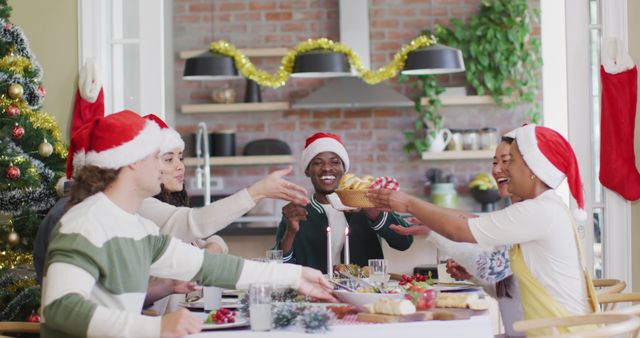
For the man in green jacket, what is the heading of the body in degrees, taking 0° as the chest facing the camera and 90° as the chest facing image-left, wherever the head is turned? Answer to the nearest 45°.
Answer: approximately 0°

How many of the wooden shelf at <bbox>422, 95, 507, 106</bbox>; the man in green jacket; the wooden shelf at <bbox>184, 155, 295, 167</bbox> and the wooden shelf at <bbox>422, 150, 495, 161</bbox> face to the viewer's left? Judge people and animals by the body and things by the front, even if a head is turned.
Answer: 0

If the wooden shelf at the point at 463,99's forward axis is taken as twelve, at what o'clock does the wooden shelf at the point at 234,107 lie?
the wooden shelf at the point at 234,107 is roughly at 3 o'clock from the wooden shelf at the point at 463,99.

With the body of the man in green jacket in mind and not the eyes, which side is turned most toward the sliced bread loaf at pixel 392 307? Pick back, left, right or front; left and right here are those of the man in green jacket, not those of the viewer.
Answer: front

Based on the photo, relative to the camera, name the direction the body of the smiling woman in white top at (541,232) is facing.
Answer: to the viewer's left

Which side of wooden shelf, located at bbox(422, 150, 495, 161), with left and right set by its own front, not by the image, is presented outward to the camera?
front

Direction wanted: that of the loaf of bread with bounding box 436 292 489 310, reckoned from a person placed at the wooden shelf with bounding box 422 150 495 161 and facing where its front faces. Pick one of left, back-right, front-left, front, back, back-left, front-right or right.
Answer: front

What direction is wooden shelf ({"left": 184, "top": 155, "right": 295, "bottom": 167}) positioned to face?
toward the camera

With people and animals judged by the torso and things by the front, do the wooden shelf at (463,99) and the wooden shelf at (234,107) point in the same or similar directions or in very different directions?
same or similar directions

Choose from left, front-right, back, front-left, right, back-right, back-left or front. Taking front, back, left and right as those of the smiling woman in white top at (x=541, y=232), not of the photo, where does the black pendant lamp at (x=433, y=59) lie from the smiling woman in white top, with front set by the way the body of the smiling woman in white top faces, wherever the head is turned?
right

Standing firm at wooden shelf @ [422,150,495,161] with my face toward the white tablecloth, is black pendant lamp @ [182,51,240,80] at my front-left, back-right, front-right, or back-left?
front-right

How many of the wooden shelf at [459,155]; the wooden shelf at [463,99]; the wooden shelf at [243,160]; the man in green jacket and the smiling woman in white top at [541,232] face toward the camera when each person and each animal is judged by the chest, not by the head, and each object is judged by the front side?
4

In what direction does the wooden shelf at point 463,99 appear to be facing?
toward the camera

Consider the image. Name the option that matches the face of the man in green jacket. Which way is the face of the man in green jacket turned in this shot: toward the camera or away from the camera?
toward the camera

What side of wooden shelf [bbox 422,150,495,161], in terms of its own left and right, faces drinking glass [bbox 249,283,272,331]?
front
